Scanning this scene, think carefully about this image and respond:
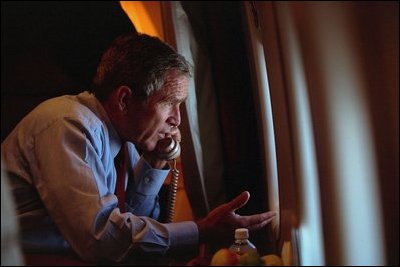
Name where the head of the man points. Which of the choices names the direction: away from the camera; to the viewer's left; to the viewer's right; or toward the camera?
to the viewer's right

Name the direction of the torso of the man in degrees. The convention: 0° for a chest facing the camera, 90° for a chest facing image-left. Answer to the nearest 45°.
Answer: approximately 270°
